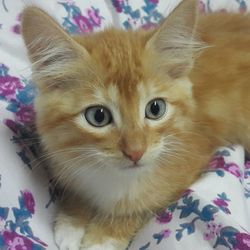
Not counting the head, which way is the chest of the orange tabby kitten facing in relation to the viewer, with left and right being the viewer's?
facing the viewer and to the left of the viewer
